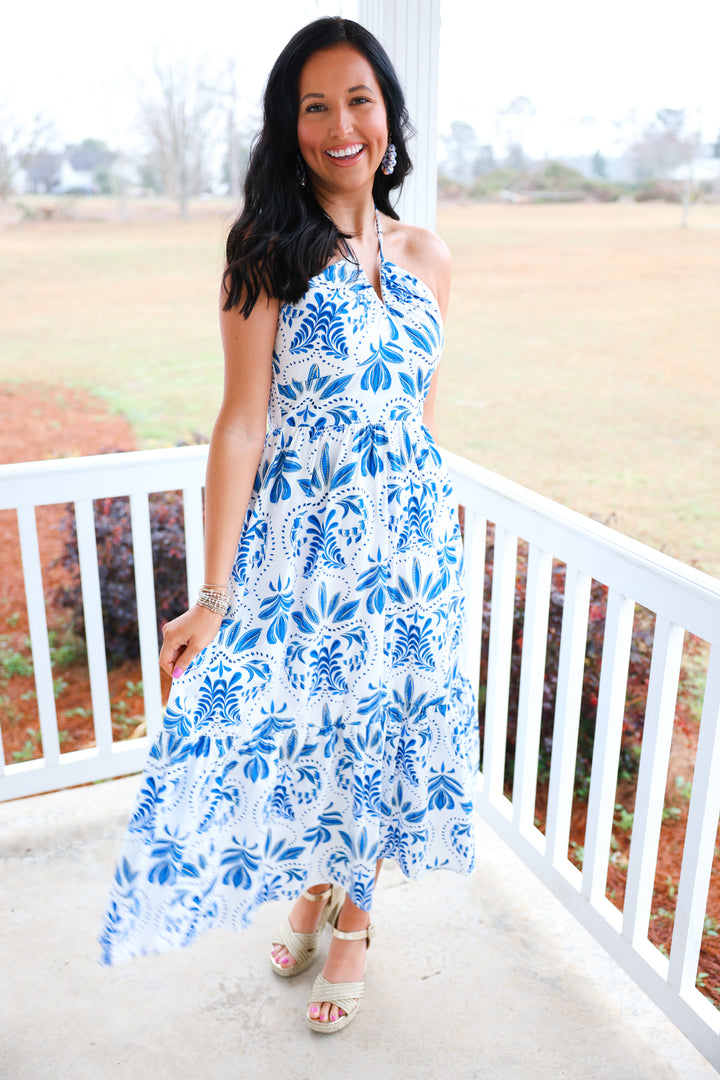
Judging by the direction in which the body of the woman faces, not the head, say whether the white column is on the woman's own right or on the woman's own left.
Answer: on the woman's own left

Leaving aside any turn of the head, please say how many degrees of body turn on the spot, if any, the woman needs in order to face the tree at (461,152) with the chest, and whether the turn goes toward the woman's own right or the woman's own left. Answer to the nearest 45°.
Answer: approximately 135° to the woman's own left

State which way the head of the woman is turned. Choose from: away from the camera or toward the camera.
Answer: toward the camera

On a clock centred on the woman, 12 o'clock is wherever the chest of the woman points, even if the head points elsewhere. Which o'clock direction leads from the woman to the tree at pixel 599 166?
The tree is roughly at 8 o'clock from the woman.

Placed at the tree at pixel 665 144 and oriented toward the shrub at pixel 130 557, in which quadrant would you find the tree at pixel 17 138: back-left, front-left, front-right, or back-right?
front-right

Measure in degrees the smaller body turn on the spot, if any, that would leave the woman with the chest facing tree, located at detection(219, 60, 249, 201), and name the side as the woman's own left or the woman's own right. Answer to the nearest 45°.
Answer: approximately 135° to the woman's own left

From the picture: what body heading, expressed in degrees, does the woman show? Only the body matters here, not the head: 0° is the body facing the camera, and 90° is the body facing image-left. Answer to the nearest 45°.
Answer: approximately 315°
